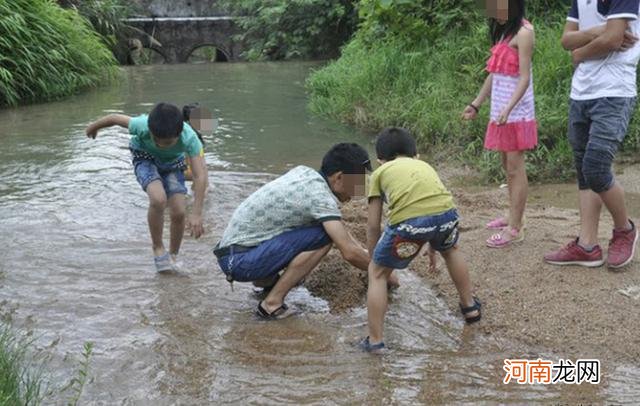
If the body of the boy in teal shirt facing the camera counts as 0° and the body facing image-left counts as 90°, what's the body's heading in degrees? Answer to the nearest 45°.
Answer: approximately 0°

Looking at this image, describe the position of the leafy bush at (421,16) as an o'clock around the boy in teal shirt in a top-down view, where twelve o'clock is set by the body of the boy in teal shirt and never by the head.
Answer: The leafy bush is roughly at 7 o'clock from the boy in teal shirt.

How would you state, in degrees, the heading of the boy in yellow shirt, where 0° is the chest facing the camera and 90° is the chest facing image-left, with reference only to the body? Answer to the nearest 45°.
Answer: approximately 135°

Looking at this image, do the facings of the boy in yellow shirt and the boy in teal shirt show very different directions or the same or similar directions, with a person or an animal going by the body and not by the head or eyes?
very different directions

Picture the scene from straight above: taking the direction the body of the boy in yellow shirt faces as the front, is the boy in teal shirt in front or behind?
in front

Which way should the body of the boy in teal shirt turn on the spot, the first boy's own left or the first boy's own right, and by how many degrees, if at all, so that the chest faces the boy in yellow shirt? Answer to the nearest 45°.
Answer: approximately 45° to the first boy's own left

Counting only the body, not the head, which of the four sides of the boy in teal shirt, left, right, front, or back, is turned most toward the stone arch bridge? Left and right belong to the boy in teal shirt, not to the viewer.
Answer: back

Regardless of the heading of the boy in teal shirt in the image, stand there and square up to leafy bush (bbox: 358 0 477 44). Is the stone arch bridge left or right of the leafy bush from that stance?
left

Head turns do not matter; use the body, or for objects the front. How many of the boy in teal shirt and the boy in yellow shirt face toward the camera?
1
